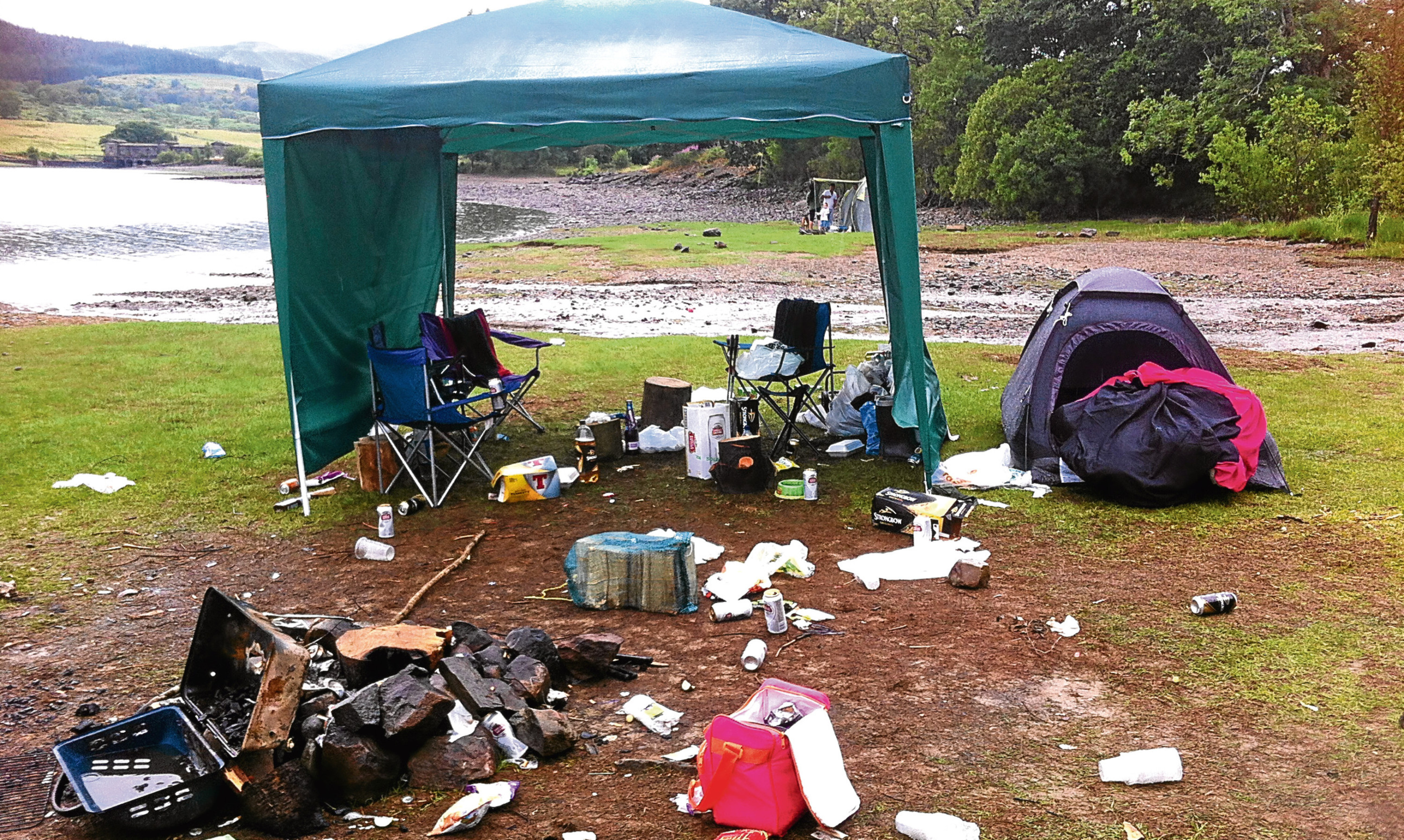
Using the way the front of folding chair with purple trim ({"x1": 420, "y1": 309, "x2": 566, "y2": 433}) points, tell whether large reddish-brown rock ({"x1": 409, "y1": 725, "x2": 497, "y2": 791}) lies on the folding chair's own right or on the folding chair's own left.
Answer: on the folding chair's own right

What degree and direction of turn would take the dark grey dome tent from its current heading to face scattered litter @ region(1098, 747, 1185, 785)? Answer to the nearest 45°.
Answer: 0° — it already faces it

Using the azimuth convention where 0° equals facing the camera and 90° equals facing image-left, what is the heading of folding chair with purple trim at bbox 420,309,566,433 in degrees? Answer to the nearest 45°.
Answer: approximately 315°

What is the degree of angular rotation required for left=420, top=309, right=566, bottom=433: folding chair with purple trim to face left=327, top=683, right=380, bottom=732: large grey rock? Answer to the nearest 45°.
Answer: approximately 45° to its right

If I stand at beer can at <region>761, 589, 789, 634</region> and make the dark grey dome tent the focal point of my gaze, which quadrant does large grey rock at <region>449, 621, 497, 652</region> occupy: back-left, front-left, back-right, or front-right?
back-left

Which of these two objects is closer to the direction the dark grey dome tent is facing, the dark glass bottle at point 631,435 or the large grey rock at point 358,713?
the large grey rock

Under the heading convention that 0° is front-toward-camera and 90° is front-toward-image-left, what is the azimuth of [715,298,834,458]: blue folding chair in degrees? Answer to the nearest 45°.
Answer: approximately 45°

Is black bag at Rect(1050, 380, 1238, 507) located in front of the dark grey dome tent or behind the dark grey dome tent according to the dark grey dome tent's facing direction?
in front

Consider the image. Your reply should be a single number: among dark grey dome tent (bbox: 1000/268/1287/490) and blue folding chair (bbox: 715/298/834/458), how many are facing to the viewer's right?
0

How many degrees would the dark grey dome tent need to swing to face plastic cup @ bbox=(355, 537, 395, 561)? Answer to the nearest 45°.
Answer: approximately 45° to its right
